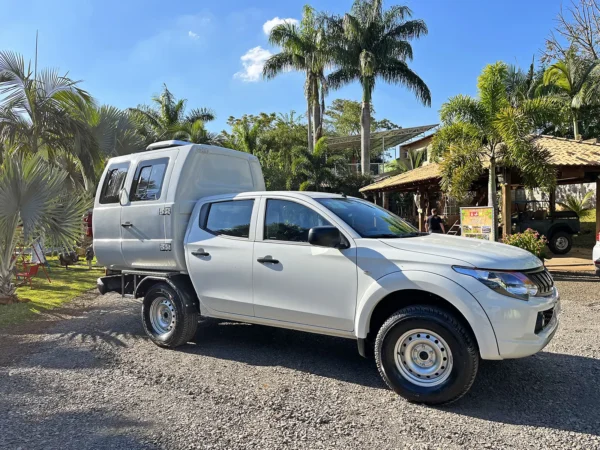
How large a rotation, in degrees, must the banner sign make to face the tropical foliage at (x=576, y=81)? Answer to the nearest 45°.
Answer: approximately 180°

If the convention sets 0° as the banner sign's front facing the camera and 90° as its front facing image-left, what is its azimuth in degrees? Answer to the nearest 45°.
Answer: approximately 0°

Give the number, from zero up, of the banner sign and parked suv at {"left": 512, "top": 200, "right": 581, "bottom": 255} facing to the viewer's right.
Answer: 1

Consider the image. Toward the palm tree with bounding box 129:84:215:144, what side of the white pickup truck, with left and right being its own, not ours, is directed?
back

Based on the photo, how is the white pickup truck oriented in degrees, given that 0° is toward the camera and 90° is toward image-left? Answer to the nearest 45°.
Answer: approximately 315°

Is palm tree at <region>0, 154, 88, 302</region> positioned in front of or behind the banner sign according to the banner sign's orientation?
in front

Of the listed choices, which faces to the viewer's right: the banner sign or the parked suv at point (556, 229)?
the parked suv

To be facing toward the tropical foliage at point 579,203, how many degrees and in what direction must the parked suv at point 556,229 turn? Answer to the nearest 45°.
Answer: approximately 90° to its left

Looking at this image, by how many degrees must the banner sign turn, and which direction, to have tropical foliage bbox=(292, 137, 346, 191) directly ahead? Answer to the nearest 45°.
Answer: approximately 135° to its right

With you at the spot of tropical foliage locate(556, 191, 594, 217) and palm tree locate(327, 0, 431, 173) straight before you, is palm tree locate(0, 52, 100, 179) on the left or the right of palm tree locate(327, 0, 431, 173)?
left

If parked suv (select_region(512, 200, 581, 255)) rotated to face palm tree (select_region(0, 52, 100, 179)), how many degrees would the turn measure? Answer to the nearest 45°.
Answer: approximately 45° to its left
